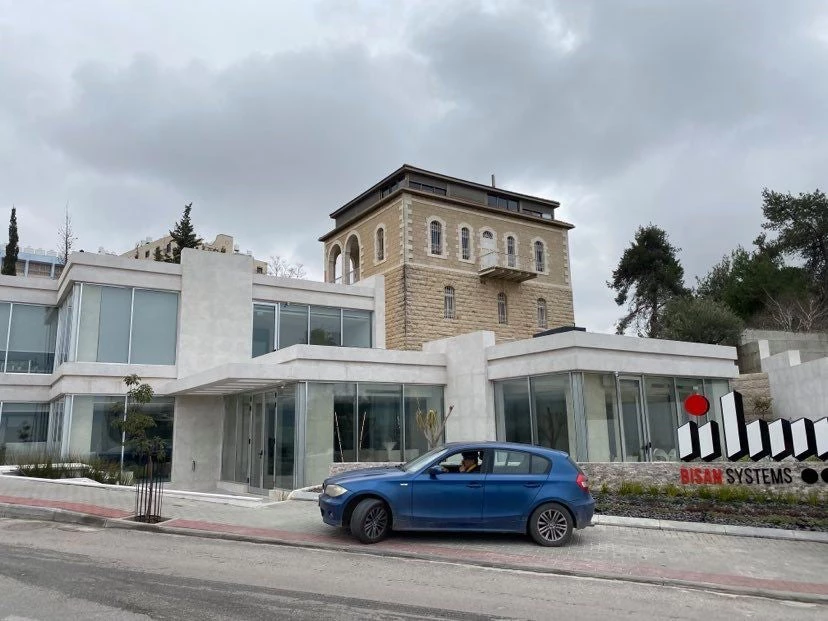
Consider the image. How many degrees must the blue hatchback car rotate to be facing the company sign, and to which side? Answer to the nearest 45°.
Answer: approximately 135° to its right

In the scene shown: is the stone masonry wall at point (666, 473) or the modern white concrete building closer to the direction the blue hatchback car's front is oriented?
the modern white concrete building

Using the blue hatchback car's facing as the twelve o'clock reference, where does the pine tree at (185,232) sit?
The pine tree is roughly at 2 o'clock from the blue hatchback car.

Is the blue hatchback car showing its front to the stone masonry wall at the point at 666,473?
no

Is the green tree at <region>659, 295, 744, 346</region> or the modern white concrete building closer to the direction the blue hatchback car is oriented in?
the modern white concrete building

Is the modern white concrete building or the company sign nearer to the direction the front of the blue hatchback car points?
the modern white concrete building

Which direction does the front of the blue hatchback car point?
to the viewer's left

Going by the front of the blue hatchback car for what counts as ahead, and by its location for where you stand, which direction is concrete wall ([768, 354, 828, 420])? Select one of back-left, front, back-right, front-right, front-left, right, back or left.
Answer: back-right

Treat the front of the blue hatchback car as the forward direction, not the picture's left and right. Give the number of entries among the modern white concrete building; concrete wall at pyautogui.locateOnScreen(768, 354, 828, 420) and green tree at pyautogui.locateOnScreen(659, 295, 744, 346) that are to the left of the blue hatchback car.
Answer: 0

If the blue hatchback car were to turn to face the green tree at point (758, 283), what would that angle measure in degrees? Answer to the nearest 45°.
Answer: approximately 135° to its right

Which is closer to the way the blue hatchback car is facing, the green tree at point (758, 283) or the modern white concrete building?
the modern white concrete building

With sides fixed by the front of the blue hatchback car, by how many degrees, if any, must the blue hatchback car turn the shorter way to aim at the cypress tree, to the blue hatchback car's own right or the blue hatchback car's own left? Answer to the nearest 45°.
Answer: approximately 45° to the blue hatchback car's own right

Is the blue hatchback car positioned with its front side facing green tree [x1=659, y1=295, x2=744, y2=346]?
no

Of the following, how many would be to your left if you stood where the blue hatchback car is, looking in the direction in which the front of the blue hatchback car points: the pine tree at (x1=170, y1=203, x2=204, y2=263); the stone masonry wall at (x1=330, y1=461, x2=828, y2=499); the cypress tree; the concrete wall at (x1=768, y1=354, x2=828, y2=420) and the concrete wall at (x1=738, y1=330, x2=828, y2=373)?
0

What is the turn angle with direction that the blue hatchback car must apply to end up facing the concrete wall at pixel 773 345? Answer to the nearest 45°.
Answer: approximately 135° to its right

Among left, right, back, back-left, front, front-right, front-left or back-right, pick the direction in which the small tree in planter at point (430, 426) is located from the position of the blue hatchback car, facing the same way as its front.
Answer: right

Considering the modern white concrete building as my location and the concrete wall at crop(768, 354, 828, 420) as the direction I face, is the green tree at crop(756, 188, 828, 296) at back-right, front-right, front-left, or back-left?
front-left
